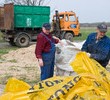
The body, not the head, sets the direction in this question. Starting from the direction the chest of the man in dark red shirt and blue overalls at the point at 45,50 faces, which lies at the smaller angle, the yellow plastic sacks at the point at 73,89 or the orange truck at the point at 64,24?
the yellow plastic sacks

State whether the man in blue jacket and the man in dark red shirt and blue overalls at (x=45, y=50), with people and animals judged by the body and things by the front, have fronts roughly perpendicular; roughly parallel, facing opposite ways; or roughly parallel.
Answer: roughly perpendicular

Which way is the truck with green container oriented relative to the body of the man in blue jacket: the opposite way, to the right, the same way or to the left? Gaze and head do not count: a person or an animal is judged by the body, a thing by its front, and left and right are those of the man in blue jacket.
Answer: the opposite way

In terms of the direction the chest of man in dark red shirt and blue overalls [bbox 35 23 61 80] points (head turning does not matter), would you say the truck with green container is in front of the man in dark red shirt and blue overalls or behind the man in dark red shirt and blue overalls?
behind

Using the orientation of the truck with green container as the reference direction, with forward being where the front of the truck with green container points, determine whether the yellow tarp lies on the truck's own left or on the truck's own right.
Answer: on the truck's own right

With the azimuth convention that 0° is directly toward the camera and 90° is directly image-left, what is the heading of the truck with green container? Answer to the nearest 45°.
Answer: approximately 225°
